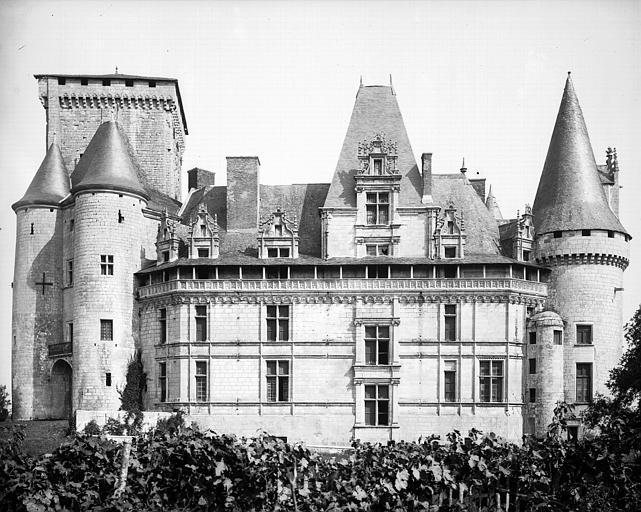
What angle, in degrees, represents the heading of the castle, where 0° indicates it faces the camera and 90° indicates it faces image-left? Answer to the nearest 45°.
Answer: approximately 0°
